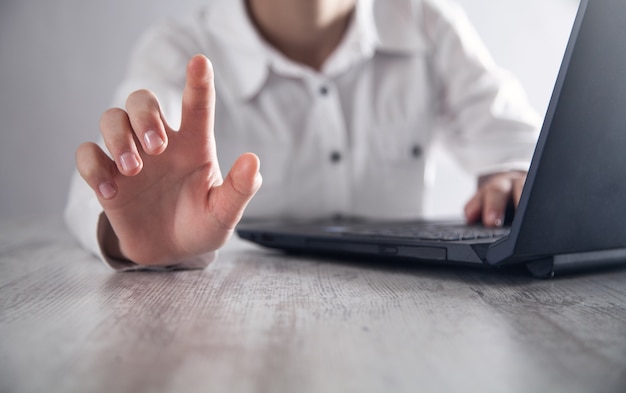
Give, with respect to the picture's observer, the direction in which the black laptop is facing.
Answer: facing away from the viewer and to the left of the viewer
